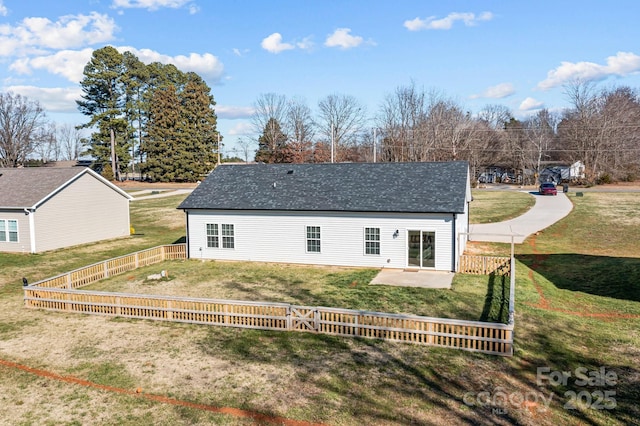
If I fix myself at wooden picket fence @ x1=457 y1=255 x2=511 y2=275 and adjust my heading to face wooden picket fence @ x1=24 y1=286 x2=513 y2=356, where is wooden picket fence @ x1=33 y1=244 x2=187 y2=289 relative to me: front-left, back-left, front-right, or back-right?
front-right

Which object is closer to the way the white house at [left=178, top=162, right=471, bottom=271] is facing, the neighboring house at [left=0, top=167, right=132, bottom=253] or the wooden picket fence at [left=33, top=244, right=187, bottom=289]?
the neighboring house

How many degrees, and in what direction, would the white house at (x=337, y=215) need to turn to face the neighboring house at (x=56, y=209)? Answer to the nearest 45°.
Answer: approximately 90° to its left

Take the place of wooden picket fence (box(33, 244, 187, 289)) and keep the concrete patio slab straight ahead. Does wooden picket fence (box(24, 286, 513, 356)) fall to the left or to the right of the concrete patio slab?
right

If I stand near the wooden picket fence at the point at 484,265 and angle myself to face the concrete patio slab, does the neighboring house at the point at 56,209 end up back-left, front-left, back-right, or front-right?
front-right

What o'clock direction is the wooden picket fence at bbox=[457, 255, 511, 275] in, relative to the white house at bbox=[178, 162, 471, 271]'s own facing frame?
The wooden picket fence is roughly at 4 o'clock from the white house.

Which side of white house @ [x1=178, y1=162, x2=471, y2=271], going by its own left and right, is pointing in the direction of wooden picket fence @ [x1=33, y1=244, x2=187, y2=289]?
left

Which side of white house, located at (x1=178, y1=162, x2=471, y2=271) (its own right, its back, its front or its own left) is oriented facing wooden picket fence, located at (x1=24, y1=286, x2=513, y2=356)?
back

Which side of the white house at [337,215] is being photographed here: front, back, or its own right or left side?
back
